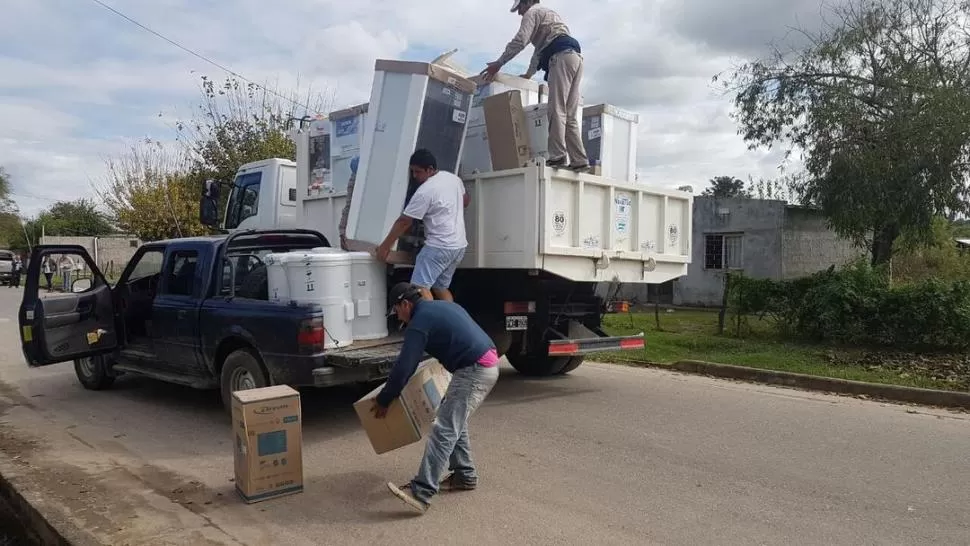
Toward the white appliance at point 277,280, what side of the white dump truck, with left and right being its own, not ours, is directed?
left

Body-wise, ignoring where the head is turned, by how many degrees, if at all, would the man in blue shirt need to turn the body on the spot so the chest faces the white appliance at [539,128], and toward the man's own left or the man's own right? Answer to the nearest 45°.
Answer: approximately 90° to the man's own right

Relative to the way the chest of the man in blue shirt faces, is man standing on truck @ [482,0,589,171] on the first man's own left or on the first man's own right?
on the first man's own right

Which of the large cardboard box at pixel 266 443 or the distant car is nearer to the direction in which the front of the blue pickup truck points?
the distant car

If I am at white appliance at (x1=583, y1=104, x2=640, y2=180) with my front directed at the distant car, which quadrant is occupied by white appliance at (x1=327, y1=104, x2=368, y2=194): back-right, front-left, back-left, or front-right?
front-left

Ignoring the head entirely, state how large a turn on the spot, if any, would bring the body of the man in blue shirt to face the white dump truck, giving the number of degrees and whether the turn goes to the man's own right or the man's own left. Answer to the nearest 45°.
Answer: approximately 90° to the man's own right

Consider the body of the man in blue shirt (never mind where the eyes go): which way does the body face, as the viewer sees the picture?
to the viewer's left

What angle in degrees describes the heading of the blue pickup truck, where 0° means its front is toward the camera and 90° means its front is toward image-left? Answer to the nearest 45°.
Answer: approximately 135°

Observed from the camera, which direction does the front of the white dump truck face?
facing away from the viewer and to the left of the viewer

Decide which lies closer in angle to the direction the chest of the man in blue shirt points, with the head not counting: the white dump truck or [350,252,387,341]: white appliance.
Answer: the white appliance

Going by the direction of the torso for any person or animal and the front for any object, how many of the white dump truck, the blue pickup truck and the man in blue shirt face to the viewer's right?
0

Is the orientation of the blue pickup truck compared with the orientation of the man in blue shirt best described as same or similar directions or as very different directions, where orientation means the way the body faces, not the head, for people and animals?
same or similar directions
